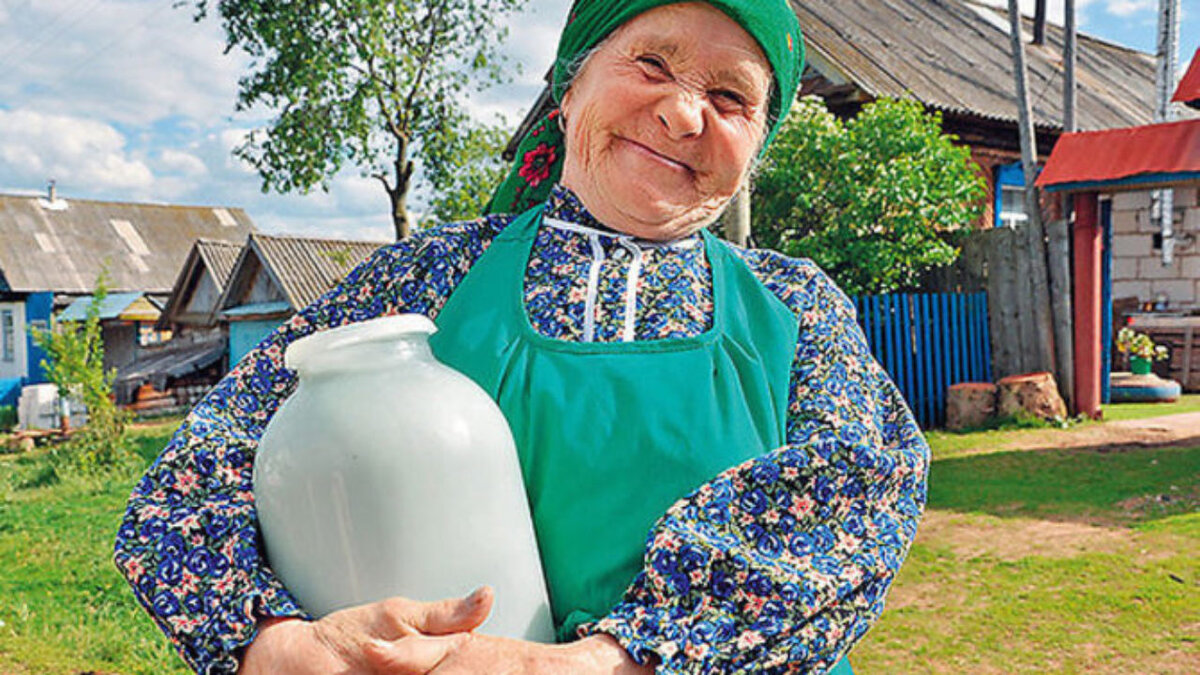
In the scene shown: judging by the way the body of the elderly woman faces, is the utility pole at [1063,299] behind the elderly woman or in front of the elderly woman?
behind

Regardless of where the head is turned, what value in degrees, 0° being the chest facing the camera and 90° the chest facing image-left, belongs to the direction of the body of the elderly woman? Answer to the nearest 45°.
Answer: approximately 0°

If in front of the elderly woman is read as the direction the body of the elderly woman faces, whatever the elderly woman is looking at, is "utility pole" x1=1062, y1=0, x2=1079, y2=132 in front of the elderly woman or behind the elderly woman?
behind

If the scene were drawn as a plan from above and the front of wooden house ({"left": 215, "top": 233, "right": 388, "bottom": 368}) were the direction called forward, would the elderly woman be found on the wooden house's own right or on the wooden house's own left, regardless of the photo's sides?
on the wooden house's own left

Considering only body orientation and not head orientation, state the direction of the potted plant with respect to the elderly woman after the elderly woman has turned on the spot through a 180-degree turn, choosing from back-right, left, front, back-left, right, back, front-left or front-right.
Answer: front-right

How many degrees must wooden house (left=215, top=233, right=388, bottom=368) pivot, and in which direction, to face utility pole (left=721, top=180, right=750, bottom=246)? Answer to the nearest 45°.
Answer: approximately 45° to its left

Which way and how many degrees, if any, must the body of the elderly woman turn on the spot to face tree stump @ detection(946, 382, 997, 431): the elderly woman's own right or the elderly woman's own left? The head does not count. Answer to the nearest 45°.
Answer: approximately 135° to the elderly woman's own left

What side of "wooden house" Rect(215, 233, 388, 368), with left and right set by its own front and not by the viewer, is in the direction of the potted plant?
left
